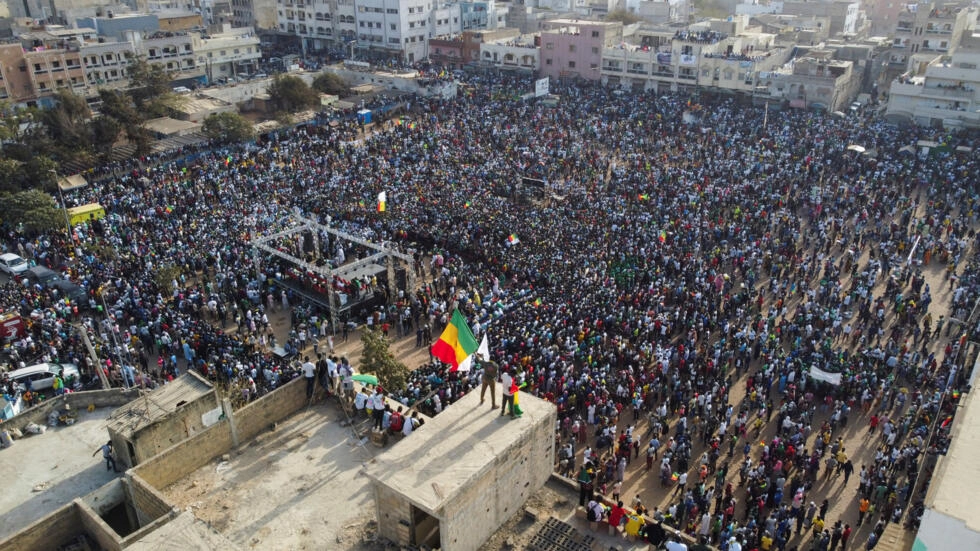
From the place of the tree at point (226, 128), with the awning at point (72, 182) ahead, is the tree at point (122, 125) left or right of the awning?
right

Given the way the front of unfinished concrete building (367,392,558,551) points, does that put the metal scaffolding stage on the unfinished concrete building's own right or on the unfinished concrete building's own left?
on the unfinished concrete building's own right

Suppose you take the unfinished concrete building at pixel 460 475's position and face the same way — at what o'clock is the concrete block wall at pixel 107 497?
The concrete block wall is roughly at 2 o'clock from the unfinished concrete building.

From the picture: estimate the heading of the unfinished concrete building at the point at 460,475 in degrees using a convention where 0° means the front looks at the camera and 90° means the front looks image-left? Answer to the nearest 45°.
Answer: approximately 45°

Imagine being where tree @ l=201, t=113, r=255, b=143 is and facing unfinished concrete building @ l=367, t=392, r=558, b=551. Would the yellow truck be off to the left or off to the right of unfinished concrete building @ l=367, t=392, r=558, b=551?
right

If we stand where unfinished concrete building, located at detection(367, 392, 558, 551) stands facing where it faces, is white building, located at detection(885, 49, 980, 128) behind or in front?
behind

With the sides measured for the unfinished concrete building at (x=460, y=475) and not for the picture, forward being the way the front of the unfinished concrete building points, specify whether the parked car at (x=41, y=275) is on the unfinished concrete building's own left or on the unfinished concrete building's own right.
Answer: on the unfinished concrete building's own right

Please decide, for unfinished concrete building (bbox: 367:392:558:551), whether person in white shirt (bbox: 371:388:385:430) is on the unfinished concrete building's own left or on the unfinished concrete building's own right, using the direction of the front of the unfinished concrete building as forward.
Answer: on the unfinished concrete building's own right

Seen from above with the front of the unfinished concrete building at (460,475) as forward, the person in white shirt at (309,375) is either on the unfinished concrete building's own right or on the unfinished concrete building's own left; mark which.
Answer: on the unfinished concrete building's own right

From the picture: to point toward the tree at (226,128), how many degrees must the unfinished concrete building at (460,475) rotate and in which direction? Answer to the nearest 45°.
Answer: approximately 135° to its right

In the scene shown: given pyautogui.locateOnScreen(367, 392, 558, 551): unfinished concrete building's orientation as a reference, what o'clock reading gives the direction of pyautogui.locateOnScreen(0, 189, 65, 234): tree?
The tree is roughly at 3 o'clock from the unfinished concrete building.

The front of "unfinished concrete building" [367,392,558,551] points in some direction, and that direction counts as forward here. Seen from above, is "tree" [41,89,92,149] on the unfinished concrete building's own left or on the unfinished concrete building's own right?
on the unfinished concrete building's own right
